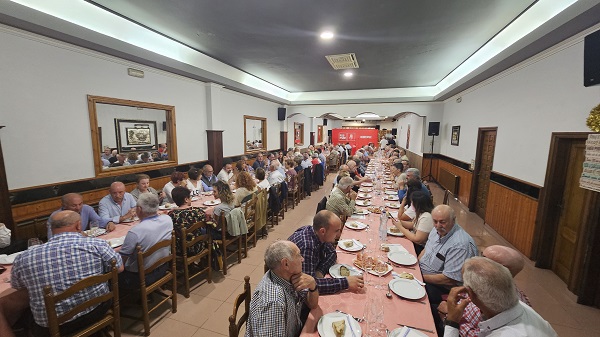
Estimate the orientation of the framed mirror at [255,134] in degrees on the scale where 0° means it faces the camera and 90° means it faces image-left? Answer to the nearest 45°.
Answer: approximately 315°

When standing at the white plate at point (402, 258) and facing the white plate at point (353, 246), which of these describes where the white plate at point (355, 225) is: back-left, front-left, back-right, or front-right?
front-right

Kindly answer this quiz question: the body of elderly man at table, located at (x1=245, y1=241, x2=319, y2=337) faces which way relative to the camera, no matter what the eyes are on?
to the viewer's right

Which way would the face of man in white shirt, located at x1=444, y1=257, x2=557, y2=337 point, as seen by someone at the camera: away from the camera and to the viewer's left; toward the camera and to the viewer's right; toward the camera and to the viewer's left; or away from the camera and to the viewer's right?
away from the camera and to the viewer's left

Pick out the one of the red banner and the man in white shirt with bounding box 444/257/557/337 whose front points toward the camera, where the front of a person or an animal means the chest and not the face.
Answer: the red banner

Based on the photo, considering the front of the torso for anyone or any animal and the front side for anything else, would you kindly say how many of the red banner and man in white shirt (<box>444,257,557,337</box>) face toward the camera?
1

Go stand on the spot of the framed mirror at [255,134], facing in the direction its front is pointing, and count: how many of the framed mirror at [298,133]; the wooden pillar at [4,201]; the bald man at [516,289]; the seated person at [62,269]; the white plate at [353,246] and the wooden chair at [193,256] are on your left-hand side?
1

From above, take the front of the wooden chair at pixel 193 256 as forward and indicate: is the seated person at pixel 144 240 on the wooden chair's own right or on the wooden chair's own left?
on the wooden chair's own left

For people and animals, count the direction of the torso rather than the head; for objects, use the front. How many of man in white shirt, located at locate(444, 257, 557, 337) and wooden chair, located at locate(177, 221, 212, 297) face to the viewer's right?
0

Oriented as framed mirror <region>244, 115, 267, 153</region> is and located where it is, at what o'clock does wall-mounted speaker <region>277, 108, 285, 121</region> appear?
The wall-mounted speaker is roughly at 9 o'clock from the framed mirror.

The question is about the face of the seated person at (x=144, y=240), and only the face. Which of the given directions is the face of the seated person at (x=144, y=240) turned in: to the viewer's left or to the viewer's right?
to the viewer's left

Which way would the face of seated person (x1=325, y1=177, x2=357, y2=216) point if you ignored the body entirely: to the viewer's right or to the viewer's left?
to the viewer's right

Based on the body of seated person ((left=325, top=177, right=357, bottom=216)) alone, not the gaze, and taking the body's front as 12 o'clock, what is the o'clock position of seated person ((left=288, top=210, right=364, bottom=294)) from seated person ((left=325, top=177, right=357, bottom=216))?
seated person ((left=288, top=210, right=364, bottom=294)) is roughly at 3 o'clock from seated person ((left=325, top=177, right=357, bottom=216)).

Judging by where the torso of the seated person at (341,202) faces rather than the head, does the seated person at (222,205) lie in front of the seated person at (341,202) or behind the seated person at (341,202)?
behind

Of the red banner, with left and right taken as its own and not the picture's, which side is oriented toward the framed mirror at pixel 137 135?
front

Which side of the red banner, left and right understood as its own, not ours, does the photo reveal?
front

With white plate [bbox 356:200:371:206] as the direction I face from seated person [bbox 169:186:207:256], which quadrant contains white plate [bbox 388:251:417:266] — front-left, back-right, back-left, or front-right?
front-right
